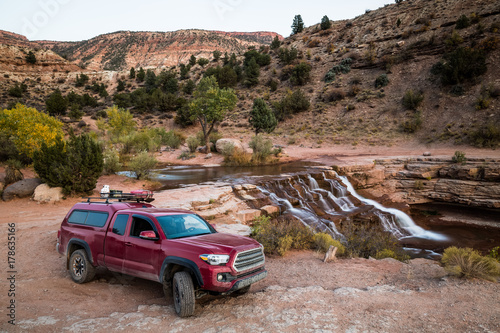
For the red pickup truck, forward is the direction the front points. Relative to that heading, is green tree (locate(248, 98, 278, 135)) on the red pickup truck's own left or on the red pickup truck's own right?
on the red pickup truck's own left

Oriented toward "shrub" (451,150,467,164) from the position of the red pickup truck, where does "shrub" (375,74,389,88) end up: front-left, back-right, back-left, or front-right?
front-left

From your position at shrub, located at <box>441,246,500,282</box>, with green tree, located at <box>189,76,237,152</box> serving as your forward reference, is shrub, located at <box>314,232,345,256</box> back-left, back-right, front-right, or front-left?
front-left

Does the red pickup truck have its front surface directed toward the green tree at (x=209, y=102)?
no

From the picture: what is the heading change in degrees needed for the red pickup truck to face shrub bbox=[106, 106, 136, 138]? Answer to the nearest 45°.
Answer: approximately 135° to its left

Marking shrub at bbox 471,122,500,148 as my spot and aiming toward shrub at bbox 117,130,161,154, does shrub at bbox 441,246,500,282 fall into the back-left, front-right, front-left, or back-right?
front-left

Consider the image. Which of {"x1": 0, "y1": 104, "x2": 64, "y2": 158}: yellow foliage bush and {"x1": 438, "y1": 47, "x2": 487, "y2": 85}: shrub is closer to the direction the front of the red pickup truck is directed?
the shrub

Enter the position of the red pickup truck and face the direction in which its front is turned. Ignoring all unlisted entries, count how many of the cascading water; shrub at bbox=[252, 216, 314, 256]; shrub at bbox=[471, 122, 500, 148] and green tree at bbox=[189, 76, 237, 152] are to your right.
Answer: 0

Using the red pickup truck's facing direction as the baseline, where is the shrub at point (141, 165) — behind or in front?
behind

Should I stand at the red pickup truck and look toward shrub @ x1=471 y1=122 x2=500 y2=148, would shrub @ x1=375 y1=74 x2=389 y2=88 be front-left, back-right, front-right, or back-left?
front-left

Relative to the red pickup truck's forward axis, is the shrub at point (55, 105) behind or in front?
behind

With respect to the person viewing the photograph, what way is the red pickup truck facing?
facing the viewer and to the right of the viewer

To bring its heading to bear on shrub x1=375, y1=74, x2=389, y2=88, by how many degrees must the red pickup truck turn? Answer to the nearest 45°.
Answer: approximately 90° to its left

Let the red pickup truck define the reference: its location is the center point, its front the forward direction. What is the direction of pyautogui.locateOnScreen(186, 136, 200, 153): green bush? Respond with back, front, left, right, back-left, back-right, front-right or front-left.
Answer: back-left

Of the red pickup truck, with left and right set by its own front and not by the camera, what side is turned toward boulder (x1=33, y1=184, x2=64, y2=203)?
back

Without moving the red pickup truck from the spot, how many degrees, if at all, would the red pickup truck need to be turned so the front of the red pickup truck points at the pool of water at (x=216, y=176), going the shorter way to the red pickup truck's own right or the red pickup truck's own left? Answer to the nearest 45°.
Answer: approximately 135° to the red pickup truck's own left

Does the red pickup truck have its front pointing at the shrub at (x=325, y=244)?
no
